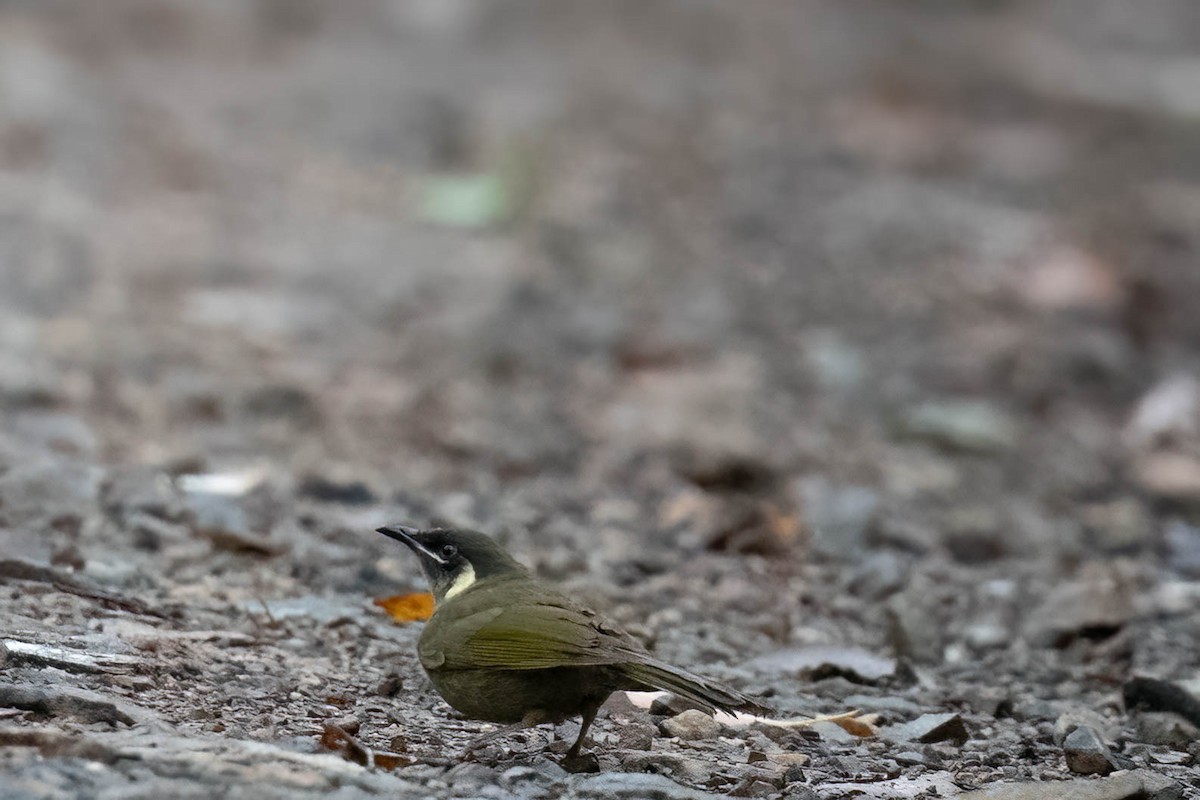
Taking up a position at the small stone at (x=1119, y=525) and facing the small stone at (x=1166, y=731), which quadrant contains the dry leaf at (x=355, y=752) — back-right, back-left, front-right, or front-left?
front-right

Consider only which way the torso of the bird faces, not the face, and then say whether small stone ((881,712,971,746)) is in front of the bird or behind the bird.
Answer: behind

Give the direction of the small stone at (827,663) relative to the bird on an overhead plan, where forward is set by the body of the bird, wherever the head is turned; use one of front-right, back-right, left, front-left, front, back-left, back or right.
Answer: back-right

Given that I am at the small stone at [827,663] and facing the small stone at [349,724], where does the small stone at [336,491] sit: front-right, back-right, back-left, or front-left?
front-right

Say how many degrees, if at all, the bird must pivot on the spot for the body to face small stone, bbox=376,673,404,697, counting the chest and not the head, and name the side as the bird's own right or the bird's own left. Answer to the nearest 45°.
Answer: approximately 45° to the bird's own right

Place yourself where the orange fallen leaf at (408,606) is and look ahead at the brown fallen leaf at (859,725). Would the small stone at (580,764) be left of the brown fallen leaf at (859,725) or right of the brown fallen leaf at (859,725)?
right

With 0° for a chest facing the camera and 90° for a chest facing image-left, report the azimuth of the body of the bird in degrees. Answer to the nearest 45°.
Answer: approximately 90°

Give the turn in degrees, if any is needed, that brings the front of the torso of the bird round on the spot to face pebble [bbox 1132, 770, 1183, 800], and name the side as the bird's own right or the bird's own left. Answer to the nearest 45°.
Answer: approximately 180°

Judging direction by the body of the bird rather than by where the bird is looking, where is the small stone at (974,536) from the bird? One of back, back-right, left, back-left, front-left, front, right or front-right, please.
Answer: back-right

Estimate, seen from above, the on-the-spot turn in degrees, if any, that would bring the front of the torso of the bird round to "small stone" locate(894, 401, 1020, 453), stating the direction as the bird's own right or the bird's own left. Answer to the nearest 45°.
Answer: approximately 135° to the bird's own right

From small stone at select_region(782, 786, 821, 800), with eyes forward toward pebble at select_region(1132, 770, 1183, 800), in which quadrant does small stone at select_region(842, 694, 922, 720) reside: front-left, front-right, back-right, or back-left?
front-left
